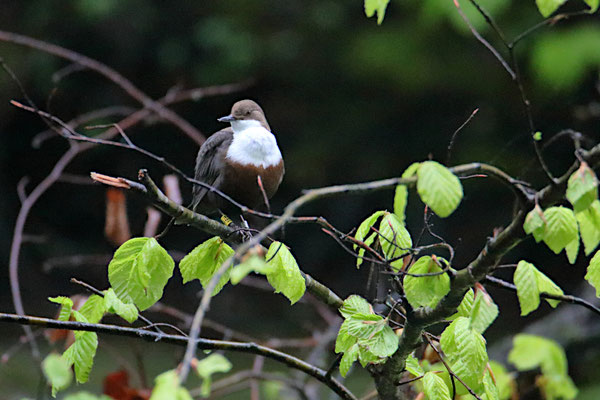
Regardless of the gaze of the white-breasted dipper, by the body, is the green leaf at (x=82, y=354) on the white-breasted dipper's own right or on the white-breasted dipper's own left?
on the white-breasted dipper's own right

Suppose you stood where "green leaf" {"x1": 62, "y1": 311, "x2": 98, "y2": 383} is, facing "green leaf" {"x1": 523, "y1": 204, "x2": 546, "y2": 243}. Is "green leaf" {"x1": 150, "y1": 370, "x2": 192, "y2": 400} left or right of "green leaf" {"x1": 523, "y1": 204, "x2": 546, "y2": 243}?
right

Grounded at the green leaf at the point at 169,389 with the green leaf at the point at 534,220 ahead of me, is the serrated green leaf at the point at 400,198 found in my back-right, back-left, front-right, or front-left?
front-left

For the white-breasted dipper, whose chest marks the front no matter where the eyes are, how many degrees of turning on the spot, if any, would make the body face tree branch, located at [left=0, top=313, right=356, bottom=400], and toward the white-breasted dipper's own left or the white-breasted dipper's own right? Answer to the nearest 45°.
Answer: approximately 45° to the white-breasted dipper's own right

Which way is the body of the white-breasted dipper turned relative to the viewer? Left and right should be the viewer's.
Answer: facing the viewer and to the right of the viewer

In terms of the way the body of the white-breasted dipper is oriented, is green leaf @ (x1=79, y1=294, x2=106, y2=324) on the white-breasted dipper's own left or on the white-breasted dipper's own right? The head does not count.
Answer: on the white-breasted dipper's own right

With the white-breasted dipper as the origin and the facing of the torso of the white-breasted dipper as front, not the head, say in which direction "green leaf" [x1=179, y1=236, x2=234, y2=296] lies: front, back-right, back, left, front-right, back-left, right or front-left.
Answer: front-right

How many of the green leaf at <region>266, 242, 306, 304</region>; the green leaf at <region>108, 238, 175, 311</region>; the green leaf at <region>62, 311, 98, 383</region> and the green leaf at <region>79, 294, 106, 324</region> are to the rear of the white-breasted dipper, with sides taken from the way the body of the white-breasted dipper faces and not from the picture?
0

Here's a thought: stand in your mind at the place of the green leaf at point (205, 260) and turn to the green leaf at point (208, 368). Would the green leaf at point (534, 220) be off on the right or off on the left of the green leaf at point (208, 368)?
left
